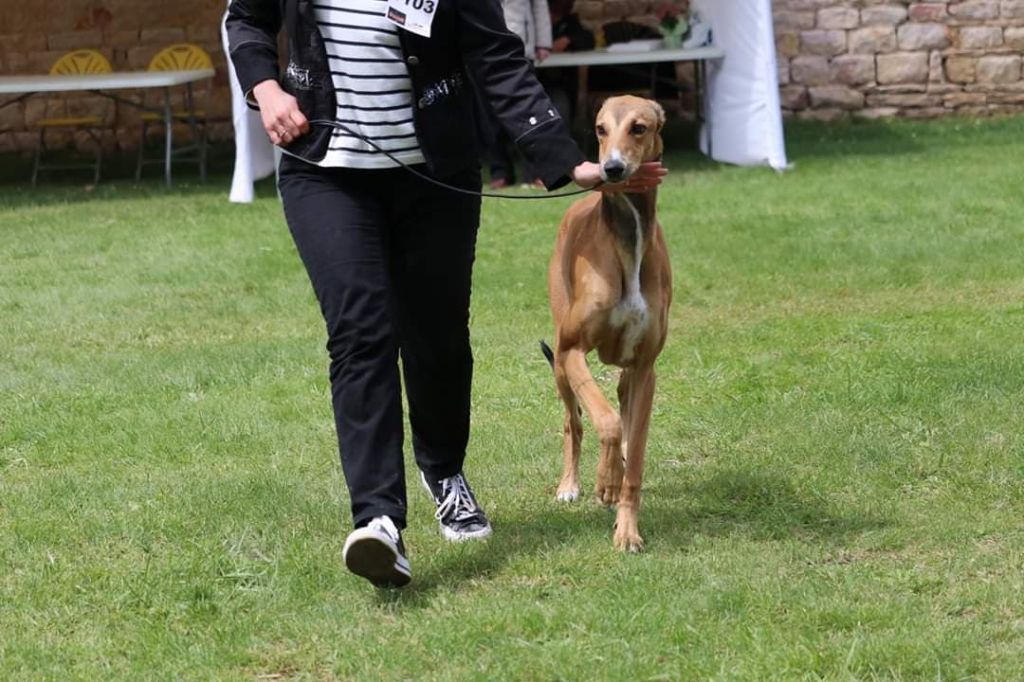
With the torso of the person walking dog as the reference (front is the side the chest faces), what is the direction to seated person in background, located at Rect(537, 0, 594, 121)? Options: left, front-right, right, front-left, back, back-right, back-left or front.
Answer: back

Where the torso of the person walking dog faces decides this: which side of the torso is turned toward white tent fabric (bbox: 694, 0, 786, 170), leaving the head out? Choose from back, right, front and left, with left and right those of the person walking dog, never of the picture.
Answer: back

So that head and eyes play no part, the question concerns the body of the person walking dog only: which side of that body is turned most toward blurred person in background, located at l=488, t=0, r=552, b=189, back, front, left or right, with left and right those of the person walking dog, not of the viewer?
back

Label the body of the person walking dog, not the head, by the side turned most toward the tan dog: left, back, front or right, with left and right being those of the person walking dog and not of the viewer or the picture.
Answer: left

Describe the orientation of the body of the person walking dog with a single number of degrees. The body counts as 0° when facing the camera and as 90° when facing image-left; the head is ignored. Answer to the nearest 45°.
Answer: approximately 0°

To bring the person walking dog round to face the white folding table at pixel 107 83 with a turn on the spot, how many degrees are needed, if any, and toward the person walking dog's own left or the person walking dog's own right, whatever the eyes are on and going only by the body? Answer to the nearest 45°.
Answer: approximately 180°

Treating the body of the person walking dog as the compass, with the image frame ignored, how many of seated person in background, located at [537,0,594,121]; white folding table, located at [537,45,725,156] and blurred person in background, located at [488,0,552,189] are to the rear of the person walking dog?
3
